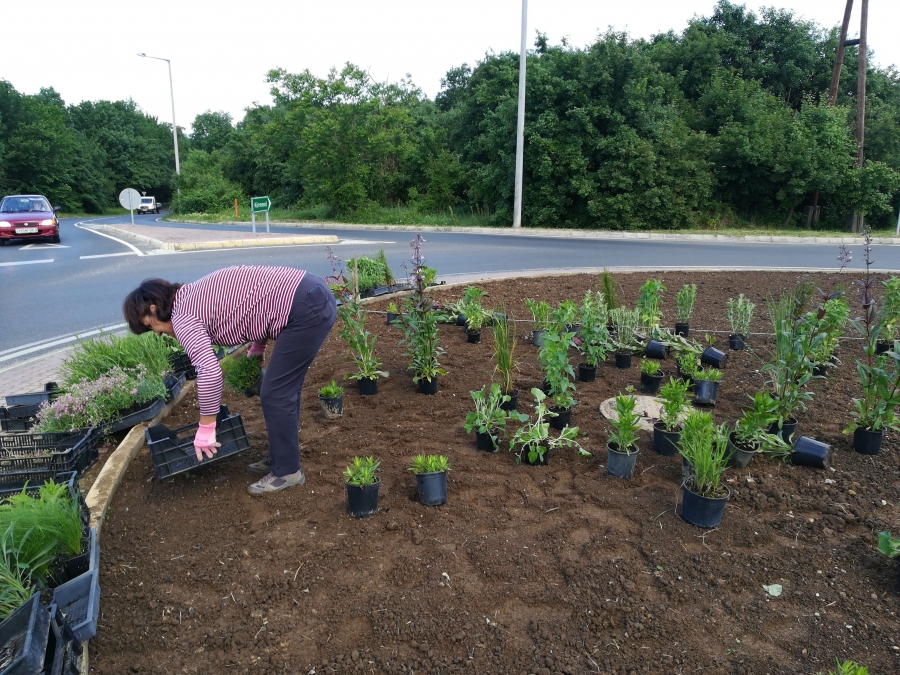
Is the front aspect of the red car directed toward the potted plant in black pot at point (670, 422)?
yes

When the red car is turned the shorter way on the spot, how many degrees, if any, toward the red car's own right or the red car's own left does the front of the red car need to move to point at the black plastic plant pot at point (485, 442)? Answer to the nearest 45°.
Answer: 0° — it already faces it

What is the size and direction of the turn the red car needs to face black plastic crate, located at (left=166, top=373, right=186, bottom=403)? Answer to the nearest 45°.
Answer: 0° — it already faces it

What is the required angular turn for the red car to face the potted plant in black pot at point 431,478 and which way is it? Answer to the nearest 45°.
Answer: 0° — it already faces it

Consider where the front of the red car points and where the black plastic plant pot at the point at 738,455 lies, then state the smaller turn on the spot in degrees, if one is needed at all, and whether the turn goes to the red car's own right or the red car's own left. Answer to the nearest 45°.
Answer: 0° — it already faces it

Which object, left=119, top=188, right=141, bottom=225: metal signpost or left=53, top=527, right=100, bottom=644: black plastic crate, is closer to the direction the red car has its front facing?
the black plastic crate

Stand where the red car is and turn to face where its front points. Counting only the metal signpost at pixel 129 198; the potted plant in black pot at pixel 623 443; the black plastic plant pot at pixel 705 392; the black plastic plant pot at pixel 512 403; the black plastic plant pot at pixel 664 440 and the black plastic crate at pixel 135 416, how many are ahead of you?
5

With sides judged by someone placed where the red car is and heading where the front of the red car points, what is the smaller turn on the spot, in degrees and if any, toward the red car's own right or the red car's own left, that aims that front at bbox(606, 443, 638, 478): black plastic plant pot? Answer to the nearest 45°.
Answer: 0° — it already faces it

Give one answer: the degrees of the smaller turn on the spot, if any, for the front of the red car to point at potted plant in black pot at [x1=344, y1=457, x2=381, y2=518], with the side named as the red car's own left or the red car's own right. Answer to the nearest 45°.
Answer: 0° — it already faces it

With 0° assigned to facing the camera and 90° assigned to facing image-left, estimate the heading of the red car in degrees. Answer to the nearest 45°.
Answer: approximately 0°
